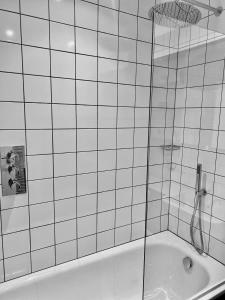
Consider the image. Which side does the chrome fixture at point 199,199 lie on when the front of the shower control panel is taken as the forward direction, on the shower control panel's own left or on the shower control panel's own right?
on the shower control panel's own left

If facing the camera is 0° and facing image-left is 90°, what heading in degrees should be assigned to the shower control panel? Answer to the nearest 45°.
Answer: approximately 0°
